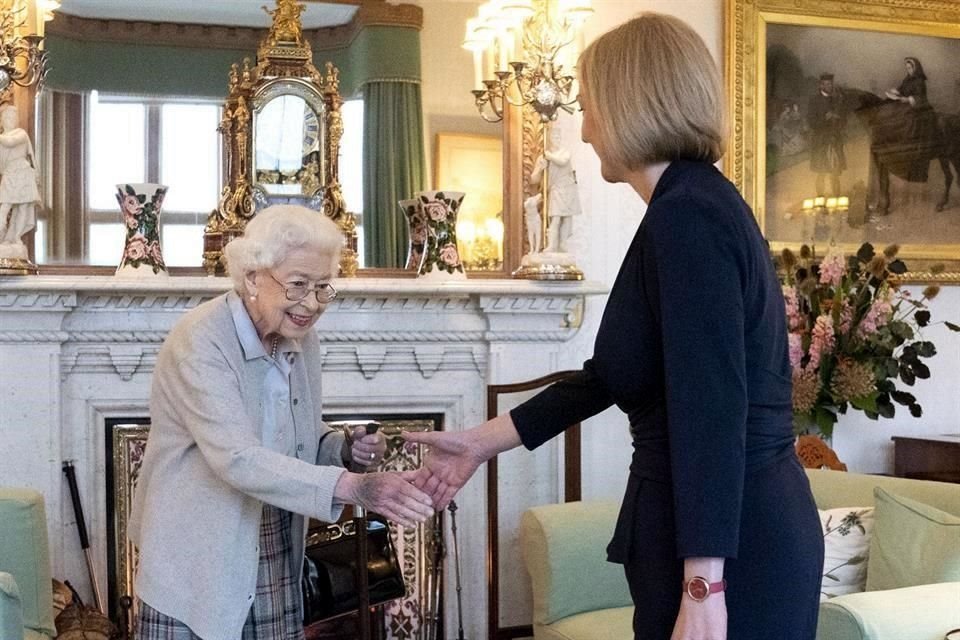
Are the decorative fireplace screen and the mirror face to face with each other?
no

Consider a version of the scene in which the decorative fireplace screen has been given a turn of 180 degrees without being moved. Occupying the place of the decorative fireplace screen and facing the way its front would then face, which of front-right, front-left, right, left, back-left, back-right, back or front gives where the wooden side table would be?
right

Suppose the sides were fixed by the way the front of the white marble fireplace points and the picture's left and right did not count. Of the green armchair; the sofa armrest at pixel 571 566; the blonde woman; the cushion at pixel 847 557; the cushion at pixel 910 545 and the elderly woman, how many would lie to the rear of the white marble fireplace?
0

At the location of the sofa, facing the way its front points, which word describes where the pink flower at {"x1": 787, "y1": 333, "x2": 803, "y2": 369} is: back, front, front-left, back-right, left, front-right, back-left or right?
back

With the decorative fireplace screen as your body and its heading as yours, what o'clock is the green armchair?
The green armchair is roughly at 2 o'clock from the decorative fireplace screen.

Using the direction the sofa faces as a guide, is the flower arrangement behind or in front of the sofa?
behind

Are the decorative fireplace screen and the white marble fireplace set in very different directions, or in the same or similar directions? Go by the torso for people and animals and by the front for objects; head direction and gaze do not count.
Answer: same or similar directions

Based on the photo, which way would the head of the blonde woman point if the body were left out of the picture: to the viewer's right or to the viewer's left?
to the viewer's left

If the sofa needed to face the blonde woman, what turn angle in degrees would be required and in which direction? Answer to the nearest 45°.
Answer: approximately 45° to its left

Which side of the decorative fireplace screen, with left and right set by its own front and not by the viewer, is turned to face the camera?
front

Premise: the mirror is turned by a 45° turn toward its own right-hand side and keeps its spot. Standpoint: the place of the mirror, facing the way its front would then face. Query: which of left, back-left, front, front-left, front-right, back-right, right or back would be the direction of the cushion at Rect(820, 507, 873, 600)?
left

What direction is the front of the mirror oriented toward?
toward the camera

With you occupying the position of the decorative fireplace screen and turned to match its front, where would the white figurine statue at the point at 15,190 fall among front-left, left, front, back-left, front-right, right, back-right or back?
right

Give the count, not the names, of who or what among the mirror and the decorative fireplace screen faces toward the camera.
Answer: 2

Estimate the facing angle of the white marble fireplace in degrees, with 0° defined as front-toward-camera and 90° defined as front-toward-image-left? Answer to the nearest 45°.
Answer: approximately 0°
